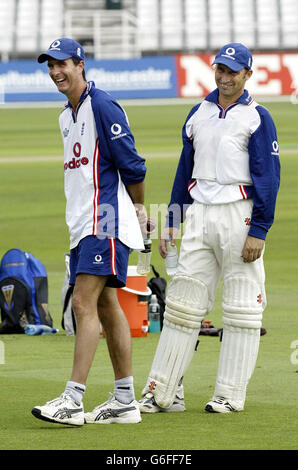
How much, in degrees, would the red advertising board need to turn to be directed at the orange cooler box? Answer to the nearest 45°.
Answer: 0° — it already faces it

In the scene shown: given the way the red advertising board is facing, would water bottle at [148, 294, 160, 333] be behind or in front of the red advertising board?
in front

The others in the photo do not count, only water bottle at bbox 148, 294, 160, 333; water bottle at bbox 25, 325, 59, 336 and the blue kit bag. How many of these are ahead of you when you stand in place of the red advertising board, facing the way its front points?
3

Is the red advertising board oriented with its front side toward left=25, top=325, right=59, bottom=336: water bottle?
yes

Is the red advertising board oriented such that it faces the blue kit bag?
yes

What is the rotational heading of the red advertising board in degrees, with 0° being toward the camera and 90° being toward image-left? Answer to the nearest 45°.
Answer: approximately 0°
